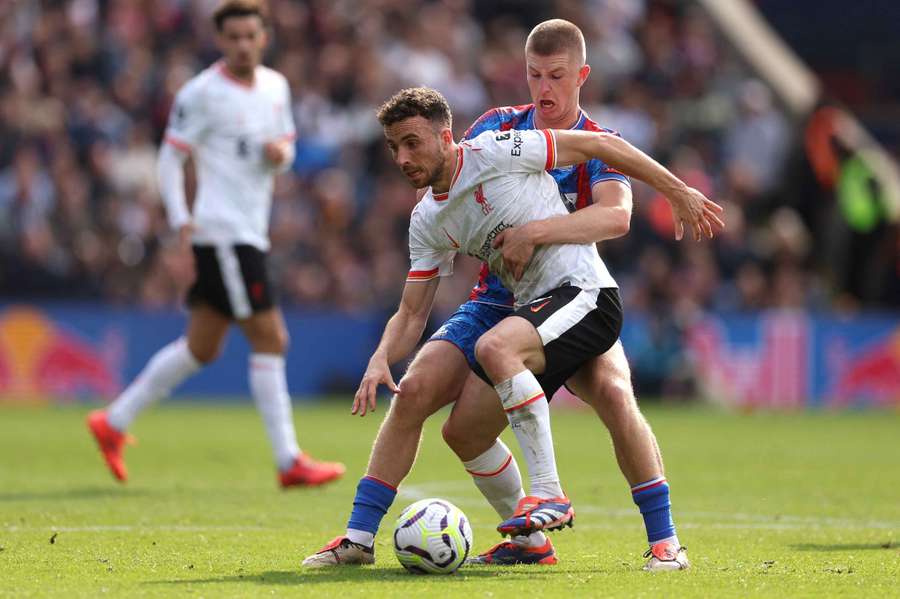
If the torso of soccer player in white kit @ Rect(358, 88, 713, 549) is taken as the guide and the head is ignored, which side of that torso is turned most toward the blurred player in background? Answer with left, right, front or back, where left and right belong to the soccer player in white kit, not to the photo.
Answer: right

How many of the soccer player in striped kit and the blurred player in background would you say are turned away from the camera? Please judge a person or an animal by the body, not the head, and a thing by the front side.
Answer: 0

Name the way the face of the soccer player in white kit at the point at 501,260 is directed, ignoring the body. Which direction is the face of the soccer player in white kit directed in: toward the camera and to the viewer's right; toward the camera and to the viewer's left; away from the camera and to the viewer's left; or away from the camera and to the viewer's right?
toward the camera and to the viewer's left

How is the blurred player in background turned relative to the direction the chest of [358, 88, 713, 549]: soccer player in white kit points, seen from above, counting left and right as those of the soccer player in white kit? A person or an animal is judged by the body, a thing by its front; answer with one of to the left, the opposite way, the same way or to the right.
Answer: to the left

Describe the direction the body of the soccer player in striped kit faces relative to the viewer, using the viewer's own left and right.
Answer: facing the viewer and to the left of the viewer

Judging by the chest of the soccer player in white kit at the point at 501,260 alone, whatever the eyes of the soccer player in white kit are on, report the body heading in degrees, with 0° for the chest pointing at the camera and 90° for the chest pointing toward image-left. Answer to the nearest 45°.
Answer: approximately 45°

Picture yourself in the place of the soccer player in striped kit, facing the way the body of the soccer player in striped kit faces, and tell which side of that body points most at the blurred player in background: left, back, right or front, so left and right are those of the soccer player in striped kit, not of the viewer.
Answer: right

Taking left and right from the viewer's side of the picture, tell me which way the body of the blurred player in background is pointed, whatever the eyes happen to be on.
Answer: facing the viewer and to the right of the viewer

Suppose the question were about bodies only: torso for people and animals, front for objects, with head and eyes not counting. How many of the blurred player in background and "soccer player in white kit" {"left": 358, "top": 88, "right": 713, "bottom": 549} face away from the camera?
0
